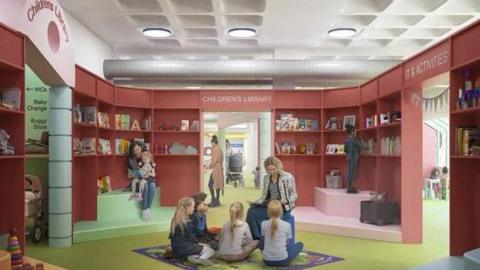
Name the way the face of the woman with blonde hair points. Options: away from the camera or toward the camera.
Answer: toward the camera

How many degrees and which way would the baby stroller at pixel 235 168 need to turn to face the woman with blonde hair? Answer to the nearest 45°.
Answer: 0° — it already faces them

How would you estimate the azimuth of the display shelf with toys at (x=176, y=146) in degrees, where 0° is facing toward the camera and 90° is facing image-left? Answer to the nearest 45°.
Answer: approximately 0°

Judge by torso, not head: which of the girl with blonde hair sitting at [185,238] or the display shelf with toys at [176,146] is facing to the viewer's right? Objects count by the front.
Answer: the girl with blonde hair sitting

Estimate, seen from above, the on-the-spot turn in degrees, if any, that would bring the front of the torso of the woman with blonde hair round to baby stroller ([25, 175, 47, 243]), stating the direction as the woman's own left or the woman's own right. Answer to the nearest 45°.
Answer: approximately 45° to the woman's own right

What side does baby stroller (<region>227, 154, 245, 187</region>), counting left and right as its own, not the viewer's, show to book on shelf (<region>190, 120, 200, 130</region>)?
front

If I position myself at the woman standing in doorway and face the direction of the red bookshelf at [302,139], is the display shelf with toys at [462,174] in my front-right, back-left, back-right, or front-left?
front-right

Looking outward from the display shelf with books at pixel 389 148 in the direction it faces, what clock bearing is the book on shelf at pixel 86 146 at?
The book on shelf is roughly at 1 o'clock from the display shelf with books.

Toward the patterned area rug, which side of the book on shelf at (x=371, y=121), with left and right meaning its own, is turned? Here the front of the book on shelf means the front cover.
front

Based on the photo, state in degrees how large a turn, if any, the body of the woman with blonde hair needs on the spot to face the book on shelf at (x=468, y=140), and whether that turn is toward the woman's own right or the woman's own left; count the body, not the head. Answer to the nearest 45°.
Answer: approximately 90° to the woman's own left

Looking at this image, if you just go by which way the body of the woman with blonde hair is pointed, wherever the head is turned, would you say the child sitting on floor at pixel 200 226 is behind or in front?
in front

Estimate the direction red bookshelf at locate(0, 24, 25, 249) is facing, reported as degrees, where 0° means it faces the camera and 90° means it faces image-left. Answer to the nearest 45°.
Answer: approximately 315°

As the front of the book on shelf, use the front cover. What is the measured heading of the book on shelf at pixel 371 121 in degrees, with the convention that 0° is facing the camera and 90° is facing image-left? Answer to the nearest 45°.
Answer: approximately 45°
